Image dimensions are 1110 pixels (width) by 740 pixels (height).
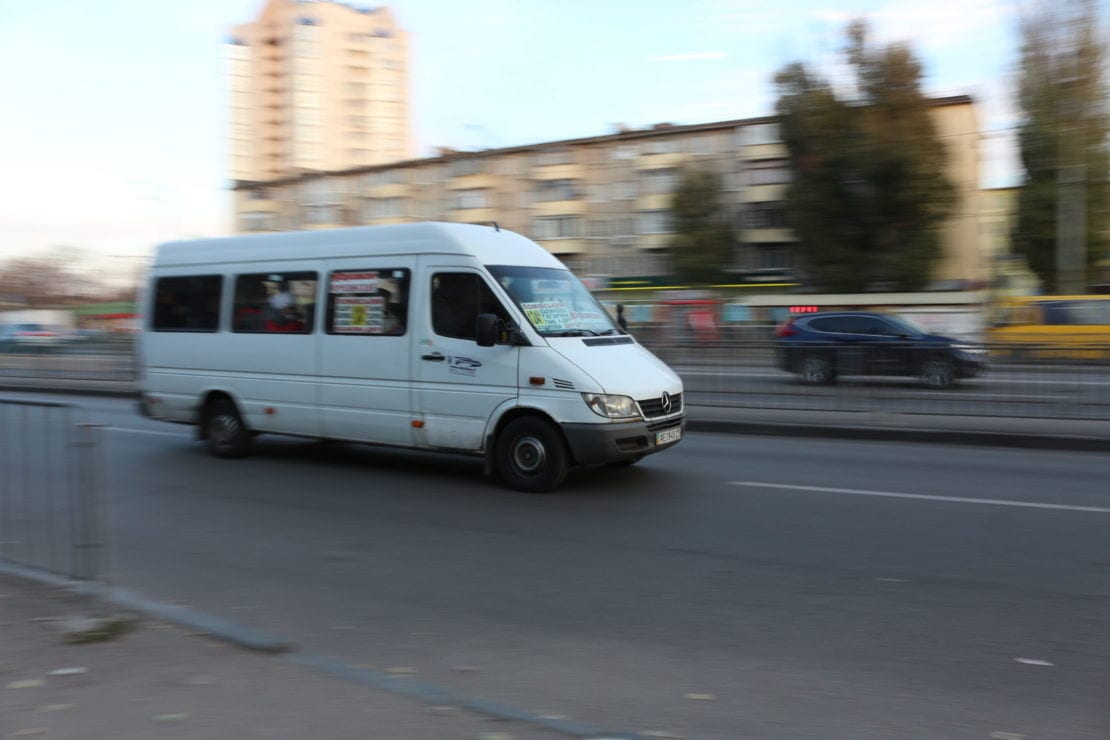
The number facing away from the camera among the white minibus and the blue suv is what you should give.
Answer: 0

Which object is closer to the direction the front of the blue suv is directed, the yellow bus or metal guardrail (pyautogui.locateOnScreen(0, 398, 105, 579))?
the yellow bus

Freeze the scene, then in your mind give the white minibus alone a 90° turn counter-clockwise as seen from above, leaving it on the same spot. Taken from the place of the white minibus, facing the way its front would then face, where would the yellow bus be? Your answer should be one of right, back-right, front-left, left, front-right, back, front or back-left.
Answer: front

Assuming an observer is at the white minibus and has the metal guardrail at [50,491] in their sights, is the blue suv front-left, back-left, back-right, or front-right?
back-left

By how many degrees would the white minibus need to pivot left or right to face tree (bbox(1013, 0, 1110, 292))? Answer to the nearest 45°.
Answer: approximately 90° to its left

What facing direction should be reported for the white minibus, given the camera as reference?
facing the viewer and to the right of the viewer

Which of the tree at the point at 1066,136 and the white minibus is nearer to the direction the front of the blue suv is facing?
the tree

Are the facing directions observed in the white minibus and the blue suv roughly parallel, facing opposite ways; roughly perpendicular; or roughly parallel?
roughly parallel

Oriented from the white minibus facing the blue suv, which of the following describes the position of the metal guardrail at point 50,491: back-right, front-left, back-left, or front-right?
back-right

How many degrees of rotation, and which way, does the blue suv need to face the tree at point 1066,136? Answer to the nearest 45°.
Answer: approximately 90° to its left

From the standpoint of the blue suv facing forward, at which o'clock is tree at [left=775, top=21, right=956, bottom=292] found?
The tree is roughly at 9 o'clock from the blue suv.

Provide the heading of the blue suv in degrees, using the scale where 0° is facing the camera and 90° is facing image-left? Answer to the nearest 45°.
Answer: approximately 270°
